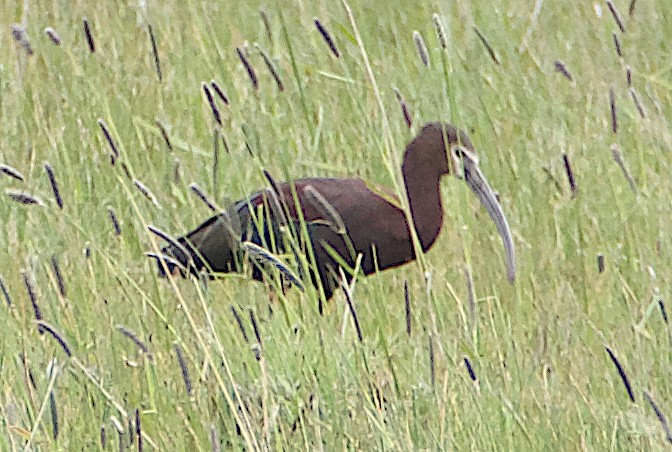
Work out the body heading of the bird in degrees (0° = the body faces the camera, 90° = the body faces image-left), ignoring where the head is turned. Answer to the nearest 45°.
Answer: approximately 270°
